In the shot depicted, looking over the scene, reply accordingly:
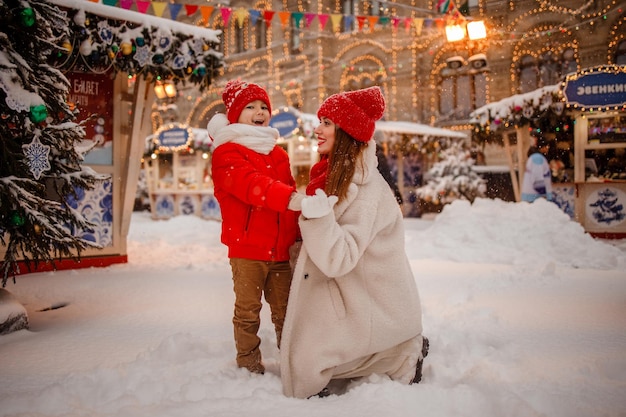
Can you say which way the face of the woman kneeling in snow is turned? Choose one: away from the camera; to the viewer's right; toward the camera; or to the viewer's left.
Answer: to the viewer's left

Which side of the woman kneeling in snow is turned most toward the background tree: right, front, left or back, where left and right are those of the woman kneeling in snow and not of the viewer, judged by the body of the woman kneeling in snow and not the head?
right

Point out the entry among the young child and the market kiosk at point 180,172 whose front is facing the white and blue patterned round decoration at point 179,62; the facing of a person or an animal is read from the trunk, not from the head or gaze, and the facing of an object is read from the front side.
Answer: the market kiosk

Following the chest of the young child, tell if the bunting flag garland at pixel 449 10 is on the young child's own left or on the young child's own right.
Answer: on the young child's own left

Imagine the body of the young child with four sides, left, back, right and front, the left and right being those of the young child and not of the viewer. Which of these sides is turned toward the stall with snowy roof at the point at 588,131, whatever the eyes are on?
left

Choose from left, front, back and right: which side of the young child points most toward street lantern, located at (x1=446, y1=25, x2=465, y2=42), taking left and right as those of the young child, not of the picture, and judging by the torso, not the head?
left

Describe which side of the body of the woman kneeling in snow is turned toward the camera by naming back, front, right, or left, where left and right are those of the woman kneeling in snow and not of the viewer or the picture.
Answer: left

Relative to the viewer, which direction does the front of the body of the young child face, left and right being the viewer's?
facing the viewer and to the right of the viewer

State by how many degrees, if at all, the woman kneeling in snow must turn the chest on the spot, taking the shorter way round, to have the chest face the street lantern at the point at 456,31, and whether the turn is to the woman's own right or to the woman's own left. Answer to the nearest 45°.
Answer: approximately 90° to the woman's own right
